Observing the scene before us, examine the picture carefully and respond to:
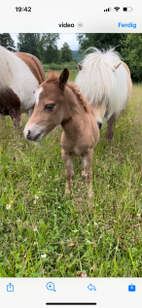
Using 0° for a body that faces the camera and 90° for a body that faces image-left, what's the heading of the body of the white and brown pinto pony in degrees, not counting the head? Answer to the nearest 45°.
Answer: approximately 45°

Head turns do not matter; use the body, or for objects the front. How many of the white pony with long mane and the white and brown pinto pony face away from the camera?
0
